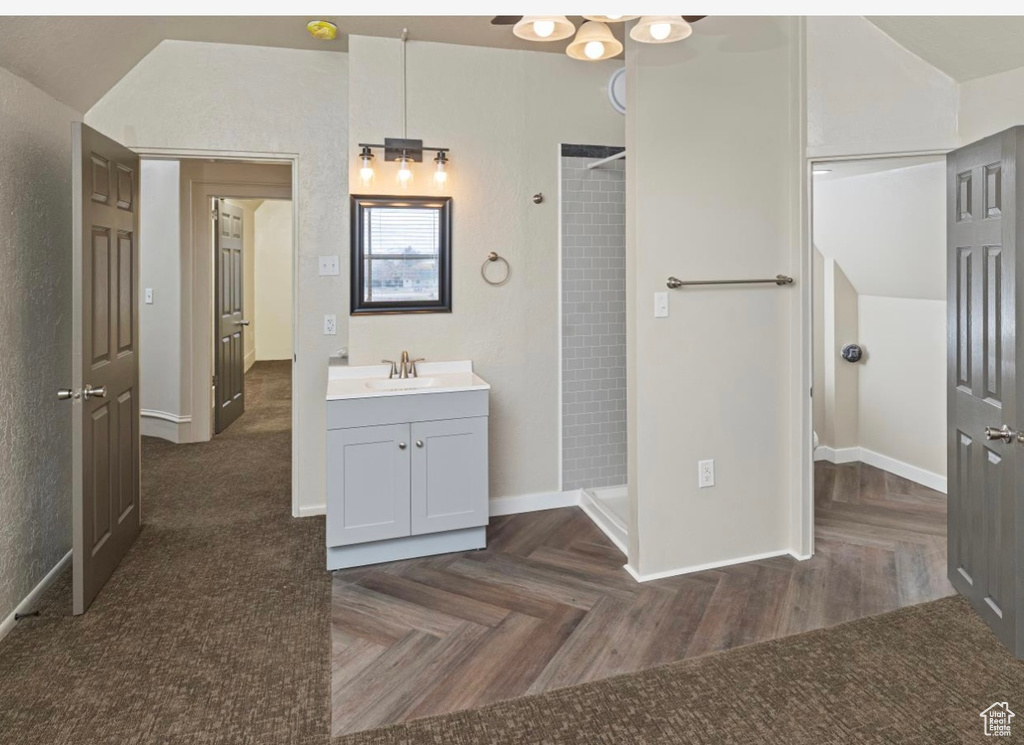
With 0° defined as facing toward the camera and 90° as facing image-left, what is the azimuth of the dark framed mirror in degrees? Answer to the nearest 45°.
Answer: approximately 0°

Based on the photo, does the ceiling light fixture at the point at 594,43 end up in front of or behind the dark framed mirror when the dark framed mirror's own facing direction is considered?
in front

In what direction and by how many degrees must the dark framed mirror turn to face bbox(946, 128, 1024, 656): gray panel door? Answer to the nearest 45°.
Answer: approximately 45° to its left
